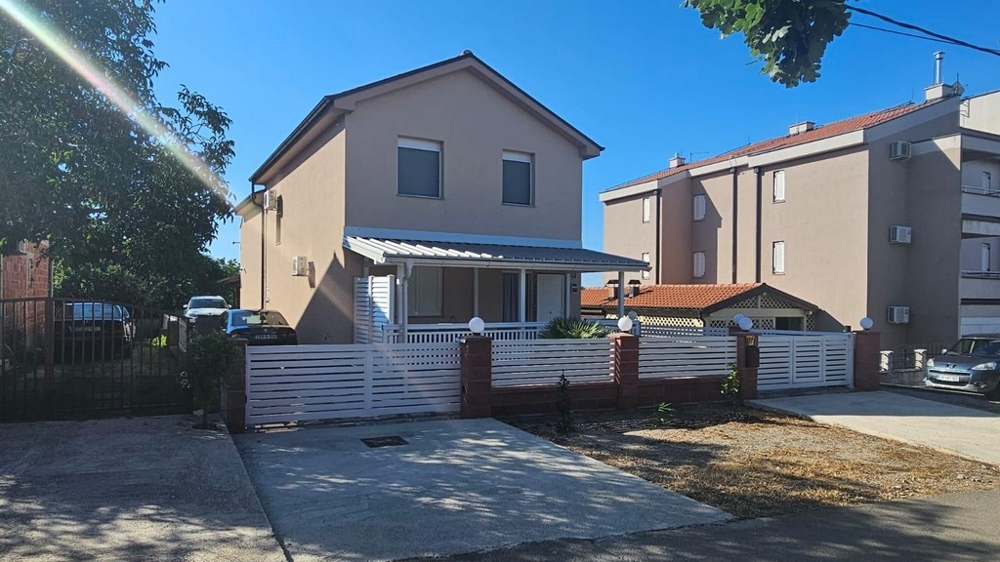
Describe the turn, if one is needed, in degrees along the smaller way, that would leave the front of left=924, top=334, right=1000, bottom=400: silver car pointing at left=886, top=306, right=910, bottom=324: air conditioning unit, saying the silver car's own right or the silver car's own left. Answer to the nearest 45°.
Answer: approximately 135° to the silver car's own right

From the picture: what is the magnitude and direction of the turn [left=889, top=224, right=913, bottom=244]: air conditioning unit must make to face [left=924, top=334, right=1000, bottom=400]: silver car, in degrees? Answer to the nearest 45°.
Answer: approximately 45° to its left

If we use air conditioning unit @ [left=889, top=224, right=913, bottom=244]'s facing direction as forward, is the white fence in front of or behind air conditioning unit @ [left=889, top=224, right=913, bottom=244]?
in front

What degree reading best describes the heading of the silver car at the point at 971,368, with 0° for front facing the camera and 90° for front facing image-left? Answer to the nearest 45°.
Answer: approximately 45°

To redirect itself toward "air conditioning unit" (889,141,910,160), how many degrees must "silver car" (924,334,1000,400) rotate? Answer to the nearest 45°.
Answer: approximately 135° to its right
